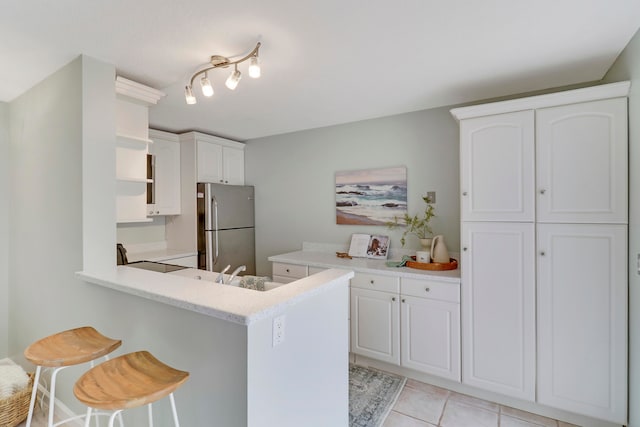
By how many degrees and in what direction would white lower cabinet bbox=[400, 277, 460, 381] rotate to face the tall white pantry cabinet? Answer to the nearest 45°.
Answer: approximately 135° to its left

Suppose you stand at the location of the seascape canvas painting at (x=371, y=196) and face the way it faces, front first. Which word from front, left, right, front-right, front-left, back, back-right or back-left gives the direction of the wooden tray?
left

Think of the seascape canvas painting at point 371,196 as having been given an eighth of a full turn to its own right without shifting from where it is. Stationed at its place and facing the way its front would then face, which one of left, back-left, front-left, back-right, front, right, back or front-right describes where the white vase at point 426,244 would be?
back-left

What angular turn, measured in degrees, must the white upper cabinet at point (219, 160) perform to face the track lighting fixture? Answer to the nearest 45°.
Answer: approximately 45° to its right

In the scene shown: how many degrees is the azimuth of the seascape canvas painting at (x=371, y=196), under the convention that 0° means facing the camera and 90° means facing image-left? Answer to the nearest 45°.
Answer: approximately 45°
